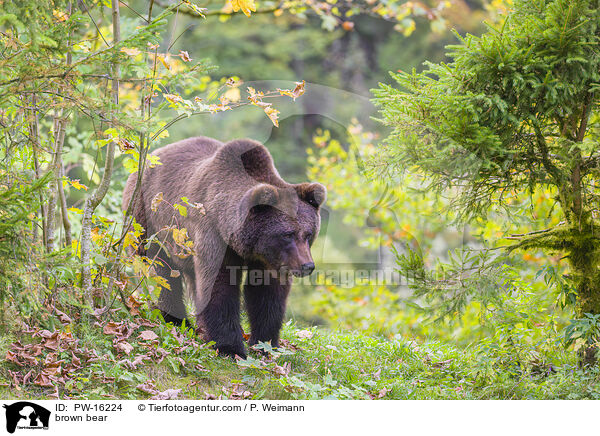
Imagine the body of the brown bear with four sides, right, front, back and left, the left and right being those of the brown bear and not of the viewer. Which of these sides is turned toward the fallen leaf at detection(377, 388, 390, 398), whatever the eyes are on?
front

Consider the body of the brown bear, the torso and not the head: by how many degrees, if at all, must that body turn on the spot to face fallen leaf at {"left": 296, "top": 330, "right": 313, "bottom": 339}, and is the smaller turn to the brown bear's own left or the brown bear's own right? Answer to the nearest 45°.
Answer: approximately 90° to the brown bear's own left

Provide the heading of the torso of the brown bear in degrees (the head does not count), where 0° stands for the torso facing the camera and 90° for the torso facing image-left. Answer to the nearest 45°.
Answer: approximately 315°

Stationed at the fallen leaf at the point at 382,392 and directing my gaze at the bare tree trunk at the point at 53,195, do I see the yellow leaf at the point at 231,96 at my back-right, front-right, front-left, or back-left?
front-right

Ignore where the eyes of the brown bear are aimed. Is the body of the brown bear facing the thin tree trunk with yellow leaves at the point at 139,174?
no

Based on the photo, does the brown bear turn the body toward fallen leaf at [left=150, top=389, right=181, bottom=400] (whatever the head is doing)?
no

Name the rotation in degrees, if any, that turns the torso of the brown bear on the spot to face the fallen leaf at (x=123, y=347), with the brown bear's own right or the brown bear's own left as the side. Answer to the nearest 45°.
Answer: approximately 90° to the brown bear's own right
